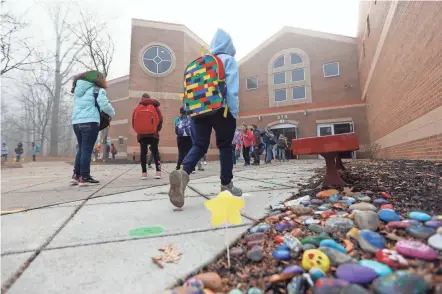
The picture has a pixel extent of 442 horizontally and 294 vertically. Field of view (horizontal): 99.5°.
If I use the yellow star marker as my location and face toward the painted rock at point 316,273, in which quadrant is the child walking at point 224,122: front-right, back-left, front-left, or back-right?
back-left

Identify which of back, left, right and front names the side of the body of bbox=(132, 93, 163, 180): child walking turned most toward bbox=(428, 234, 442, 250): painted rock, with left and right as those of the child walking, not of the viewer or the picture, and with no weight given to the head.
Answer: back

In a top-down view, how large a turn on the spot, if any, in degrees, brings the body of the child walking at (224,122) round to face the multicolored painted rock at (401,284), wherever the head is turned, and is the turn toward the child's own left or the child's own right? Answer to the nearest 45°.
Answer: approximately 135° to the child's own right

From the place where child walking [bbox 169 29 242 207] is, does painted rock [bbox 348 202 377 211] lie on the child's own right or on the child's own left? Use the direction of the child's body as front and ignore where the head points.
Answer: on the child's own right

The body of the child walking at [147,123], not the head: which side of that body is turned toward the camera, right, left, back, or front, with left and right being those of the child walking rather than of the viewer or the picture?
back

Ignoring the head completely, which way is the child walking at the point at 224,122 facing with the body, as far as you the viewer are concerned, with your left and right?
facing away from the viewer and to the right of the viewer

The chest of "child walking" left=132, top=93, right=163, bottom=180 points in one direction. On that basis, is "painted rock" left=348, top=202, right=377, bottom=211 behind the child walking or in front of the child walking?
behind

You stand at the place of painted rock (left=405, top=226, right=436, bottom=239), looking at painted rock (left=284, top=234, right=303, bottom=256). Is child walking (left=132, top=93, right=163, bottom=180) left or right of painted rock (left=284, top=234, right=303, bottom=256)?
right

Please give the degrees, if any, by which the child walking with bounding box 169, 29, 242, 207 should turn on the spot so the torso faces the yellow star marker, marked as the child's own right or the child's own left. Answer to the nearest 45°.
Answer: approximately 135° to the child's own right

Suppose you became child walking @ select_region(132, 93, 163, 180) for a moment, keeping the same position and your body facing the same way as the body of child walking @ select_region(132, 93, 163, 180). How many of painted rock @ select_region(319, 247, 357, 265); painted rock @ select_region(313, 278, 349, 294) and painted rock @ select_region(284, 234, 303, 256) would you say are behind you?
3

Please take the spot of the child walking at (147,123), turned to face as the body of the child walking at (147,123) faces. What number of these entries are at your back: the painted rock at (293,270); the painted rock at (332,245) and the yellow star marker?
3

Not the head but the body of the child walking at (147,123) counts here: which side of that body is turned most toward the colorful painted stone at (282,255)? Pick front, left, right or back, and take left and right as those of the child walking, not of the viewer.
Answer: back

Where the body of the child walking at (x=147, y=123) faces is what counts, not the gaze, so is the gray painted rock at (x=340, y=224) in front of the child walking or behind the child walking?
behind

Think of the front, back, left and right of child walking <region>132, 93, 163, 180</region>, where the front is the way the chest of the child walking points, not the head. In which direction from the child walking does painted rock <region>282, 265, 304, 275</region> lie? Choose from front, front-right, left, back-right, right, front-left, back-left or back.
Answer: back
